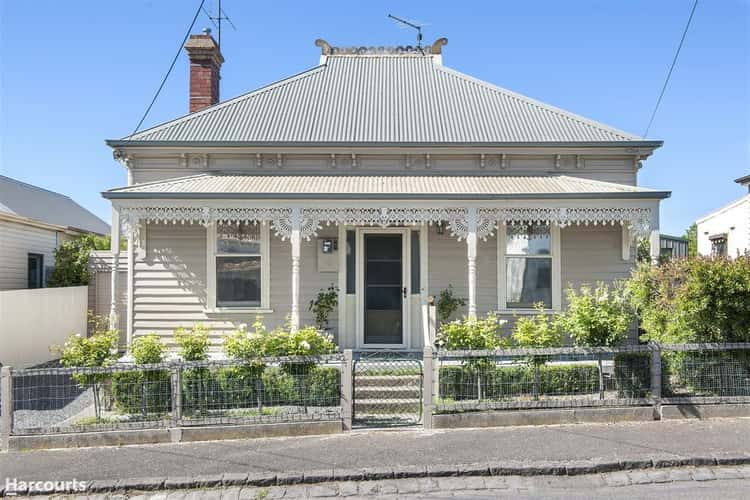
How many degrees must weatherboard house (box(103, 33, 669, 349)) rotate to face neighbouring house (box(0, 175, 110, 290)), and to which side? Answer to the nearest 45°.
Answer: approximately 135° to its right

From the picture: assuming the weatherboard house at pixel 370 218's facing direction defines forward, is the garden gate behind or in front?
in front

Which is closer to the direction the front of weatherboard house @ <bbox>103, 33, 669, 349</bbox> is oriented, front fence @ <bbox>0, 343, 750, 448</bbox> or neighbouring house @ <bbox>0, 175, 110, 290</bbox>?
the front fence

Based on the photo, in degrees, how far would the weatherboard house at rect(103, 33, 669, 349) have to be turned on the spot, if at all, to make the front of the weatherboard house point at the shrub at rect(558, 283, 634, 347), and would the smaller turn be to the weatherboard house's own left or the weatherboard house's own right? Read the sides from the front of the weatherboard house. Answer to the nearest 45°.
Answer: approximately 45° to the weatherboard house's own left

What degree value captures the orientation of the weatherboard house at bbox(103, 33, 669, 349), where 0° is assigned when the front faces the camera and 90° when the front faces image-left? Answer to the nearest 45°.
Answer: approximately 0°

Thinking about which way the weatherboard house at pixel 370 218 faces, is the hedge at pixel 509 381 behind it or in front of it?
in front

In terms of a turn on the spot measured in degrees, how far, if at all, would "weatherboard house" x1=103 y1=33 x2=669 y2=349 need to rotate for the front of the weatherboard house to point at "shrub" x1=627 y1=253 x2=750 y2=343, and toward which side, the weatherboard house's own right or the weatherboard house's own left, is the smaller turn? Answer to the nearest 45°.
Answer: approximately 45° to the weatherboard house's own left

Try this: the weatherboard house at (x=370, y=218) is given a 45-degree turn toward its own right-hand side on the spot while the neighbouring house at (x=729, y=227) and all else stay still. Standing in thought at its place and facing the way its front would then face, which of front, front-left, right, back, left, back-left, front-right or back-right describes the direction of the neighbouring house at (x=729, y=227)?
back

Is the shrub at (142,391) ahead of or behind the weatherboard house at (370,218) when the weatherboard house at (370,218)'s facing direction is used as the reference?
ahead

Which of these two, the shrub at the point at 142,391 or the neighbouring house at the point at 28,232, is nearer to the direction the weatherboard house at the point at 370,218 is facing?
the shrub
